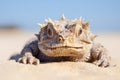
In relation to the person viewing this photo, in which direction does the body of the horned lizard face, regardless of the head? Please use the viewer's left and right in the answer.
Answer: facing the viewer
